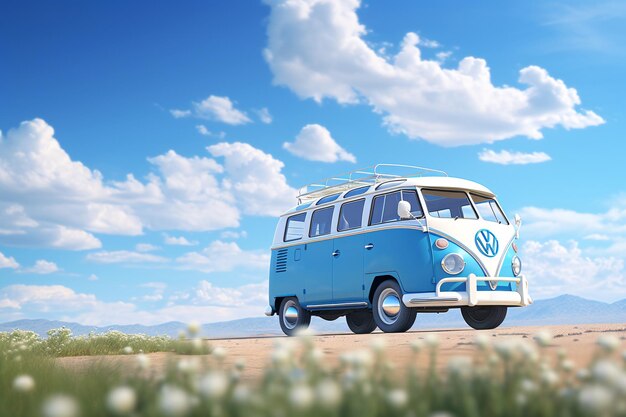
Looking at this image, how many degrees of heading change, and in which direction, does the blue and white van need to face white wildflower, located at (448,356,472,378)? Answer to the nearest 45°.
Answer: approximately 45° to its right

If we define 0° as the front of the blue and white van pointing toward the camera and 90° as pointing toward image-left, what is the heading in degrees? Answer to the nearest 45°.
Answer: approximately 315°

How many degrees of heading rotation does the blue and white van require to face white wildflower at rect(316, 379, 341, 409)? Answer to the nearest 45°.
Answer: approximately 45° to its right

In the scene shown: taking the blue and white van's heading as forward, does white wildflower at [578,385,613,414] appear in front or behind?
in front

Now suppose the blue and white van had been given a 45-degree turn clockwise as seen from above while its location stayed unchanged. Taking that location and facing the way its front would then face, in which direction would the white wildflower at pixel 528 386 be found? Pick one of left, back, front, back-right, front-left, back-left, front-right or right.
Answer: front

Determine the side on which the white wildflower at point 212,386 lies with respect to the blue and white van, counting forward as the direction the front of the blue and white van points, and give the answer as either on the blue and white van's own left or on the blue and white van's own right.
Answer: on the blue and white van's own right

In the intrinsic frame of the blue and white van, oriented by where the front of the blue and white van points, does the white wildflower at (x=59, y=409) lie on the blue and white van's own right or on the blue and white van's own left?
on the blue and white van's own right

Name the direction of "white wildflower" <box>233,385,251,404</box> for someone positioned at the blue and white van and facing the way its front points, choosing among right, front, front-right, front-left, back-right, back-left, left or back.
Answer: front-right

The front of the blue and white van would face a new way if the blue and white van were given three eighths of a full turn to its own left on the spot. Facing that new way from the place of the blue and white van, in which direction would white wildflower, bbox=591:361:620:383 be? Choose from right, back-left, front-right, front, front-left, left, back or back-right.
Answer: back

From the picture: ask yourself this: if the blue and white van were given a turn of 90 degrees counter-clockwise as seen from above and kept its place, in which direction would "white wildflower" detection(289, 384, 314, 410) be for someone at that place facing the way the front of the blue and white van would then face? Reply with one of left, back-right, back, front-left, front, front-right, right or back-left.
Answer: back-right
